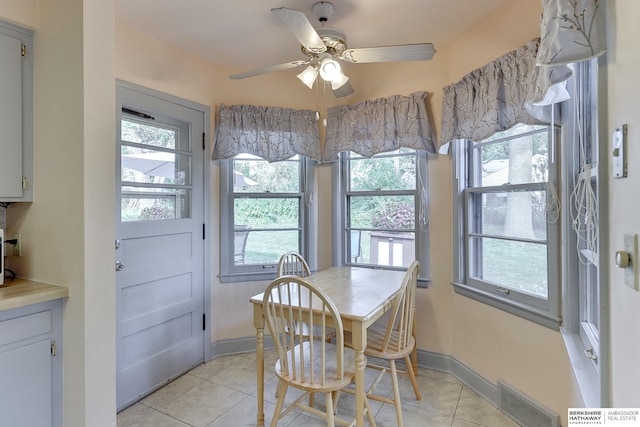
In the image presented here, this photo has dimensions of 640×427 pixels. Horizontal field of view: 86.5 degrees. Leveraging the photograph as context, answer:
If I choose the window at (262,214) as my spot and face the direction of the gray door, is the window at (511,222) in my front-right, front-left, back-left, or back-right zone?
back-left

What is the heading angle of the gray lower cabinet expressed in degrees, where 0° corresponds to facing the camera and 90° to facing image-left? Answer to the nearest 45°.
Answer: approximately 315°

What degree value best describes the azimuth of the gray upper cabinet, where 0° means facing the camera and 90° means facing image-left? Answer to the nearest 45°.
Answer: approximately 315°

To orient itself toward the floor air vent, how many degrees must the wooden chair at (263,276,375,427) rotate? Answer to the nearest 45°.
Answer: approximately 45° to its right

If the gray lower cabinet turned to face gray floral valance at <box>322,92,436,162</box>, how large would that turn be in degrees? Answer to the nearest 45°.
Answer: approximately 45° to its left

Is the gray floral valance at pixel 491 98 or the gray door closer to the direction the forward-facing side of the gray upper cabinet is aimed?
the gray floral valance

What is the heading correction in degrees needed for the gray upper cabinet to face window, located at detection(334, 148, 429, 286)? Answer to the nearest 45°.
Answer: approximately 45° to its left

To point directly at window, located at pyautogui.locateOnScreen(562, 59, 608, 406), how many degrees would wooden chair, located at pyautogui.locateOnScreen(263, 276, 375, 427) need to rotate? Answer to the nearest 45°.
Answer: approximately 45° to its right

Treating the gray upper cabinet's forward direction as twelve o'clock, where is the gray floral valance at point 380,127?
The gray floral valance is roughly at 11 o'clock from the gray upper cabinet.

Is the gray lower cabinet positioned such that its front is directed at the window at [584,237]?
yes

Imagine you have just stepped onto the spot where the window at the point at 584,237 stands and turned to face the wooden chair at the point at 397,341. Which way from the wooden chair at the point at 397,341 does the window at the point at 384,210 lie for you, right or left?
right
